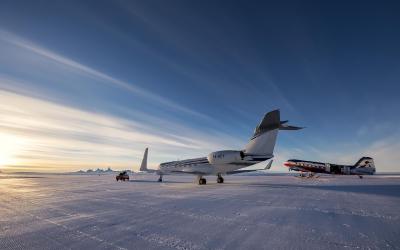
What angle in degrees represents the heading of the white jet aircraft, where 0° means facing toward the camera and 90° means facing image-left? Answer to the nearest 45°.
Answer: approximately 135°
